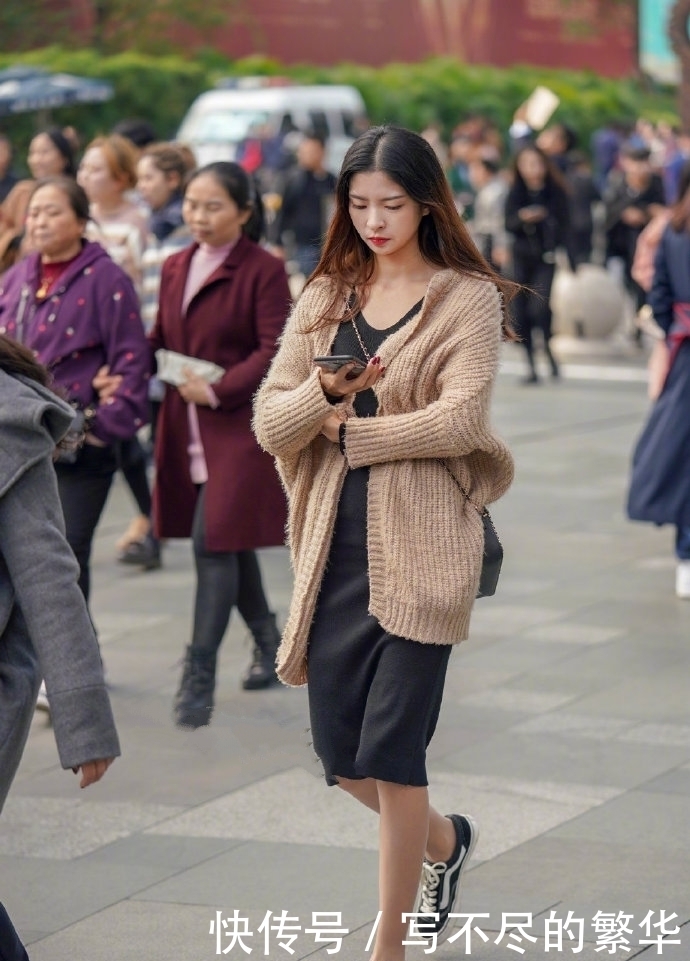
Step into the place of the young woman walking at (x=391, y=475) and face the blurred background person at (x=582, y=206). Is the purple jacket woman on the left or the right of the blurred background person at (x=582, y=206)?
left

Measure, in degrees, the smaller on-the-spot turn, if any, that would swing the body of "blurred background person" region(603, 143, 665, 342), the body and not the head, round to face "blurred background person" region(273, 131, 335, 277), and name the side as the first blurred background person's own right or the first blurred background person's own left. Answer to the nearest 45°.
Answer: approximately 45° to the first blurred background person's own right

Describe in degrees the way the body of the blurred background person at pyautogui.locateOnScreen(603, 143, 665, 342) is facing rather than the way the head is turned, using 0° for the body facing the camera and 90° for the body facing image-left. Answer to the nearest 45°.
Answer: approximately 0°

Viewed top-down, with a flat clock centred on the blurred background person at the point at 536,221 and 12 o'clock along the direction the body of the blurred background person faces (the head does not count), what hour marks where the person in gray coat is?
The person in gray coat is roughly at 12 o'clock from the blurred background person.

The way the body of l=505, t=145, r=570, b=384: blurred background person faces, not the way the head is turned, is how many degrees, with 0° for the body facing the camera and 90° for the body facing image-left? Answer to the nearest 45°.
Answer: approximately 0°

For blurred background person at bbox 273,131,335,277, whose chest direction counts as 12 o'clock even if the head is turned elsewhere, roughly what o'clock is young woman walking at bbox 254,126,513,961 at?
The young woman walking is roughly at 12 o'clock from the blurred background person.

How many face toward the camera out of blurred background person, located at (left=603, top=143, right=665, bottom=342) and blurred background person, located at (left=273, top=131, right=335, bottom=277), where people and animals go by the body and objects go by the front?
2

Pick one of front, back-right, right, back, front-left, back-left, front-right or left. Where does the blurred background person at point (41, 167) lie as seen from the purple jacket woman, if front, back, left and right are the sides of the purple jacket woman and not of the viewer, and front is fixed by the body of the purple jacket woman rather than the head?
back-right
